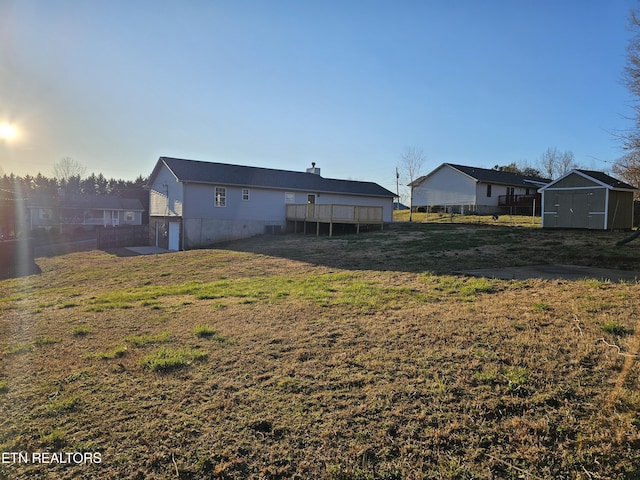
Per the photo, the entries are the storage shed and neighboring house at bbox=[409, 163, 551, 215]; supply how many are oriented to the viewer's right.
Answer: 0

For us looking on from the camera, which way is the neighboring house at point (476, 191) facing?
facing away from the viewer and to the left of the viewer

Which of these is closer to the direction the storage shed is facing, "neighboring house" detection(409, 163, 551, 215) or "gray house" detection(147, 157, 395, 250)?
the gray house

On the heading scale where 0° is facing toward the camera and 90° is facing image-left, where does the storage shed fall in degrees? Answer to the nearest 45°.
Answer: approximately 45°

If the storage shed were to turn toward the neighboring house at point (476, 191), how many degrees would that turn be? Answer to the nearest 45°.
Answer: approximately 90° to its right

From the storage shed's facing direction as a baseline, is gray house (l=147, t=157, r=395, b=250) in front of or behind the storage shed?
in front

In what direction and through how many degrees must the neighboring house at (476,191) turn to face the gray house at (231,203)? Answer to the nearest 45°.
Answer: approximately 90° to its left
